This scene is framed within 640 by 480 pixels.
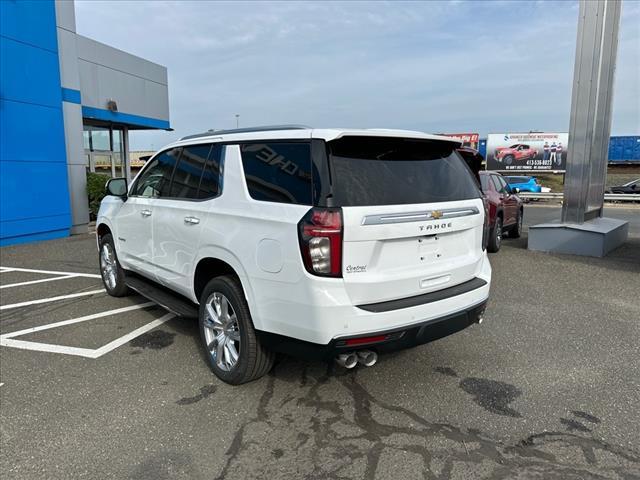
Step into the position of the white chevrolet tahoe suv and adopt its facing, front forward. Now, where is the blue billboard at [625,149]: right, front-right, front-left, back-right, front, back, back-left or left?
right

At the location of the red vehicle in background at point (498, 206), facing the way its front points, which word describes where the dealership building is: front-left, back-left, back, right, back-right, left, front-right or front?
back-left

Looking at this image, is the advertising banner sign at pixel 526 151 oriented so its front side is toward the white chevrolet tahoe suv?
yes

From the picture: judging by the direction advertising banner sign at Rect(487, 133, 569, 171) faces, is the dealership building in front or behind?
in front

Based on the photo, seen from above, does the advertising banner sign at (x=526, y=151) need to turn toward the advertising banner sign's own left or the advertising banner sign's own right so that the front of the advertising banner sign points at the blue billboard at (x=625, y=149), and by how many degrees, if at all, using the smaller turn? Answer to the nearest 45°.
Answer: approximately 135° to the advertising banner sign's own left

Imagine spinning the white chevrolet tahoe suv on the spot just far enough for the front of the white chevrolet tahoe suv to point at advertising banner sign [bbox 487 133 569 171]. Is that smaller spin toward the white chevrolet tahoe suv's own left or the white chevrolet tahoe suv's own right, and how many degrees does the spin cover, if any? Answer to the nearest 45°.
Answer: approximately 90° to the white chevrolet tahoe suv's own right

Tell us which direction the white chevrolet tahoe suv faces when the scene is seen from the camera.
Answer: facing away from the viewer and to the left of the viewer

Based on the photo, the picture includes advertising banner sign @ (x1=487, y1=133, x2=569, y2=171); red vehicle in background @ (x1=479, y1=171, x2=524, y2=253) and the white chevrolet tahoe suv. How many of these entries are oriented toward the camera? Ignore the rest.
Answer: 1

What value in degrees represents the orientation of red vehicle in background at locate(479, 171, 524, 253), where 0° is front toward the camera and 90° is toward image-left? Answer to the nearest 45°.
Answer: approximately 225°

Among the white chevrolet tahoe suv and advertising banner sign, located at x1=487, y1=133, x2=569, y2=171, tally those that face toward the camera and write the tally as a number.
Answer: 1

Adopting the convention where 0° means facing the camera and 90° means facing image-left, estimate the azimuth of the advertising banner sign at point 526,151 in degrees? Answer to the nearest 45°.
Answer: approximately 0°

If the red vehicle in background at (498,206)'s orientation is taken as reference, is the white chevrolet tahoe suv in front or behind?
behind
